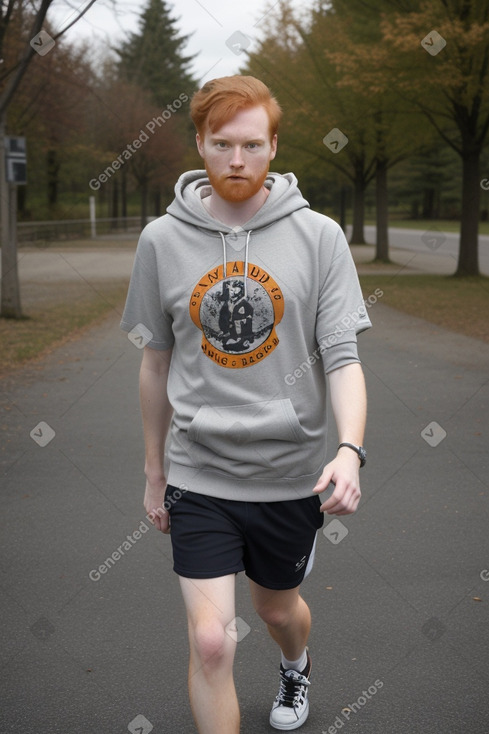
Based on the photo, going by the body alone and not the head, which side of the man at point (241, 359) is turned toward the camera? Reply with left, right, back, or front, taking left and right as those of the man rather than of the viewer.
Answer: front

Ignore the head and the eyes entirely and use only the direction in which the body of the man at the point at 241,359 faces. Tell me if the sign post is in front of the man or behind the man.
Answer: behind
